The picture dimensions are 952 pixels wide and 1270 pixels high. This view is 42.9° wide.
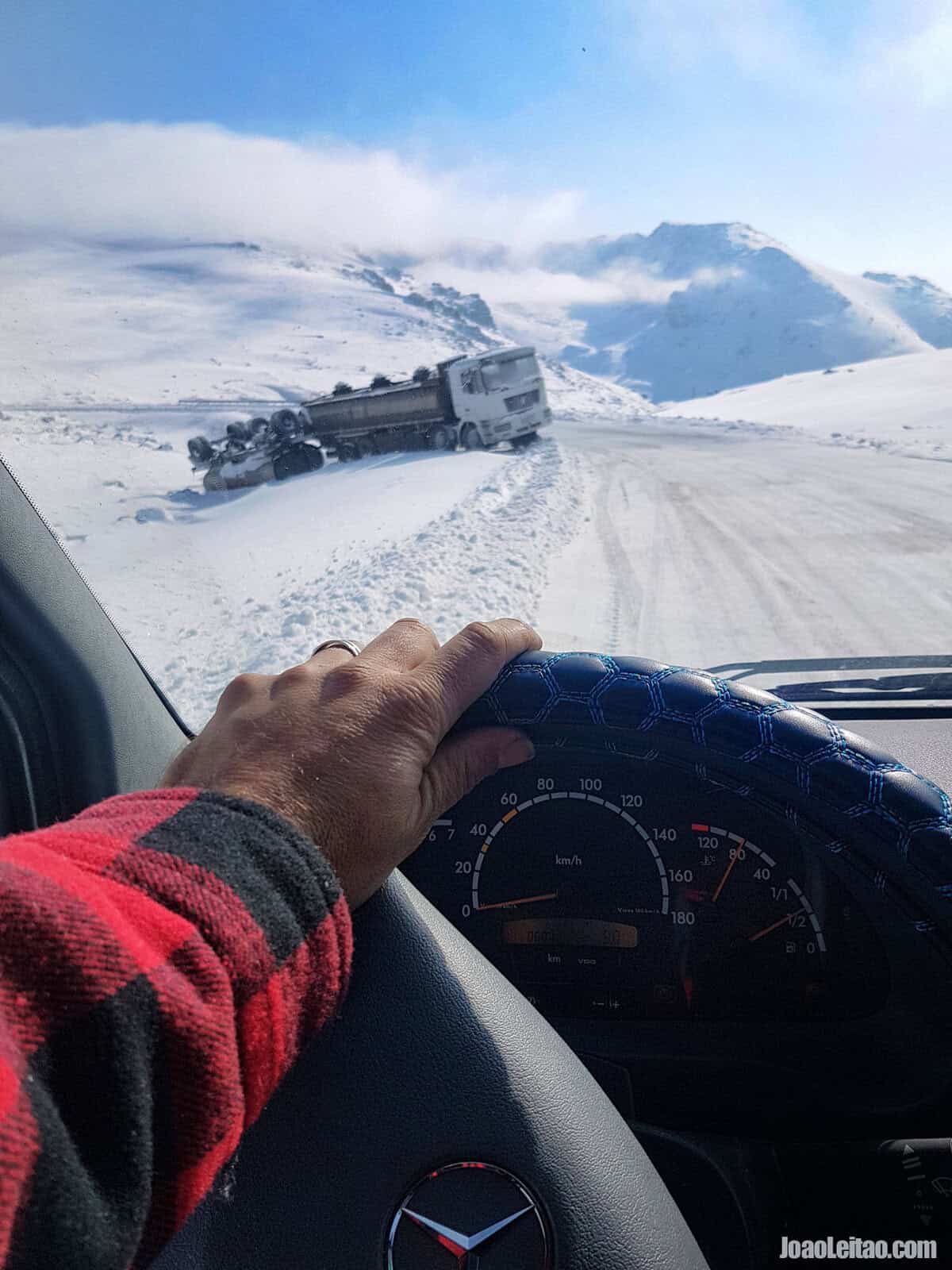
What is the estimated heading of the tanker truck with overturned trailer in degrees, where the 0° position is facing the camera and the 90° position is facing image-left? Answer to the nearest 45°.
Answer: approximately 315°

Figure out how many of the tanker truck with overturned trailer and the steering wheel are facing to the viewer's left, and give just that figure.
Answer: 0

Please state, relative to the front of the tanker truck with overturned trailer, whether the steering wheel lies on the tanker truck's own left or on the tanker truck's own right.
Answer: on the tanker truck's own right

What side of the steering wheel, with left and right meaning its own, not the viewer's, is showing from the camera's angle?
front

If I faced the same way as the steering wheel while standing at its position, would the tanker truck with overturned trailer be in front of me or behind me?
behind
